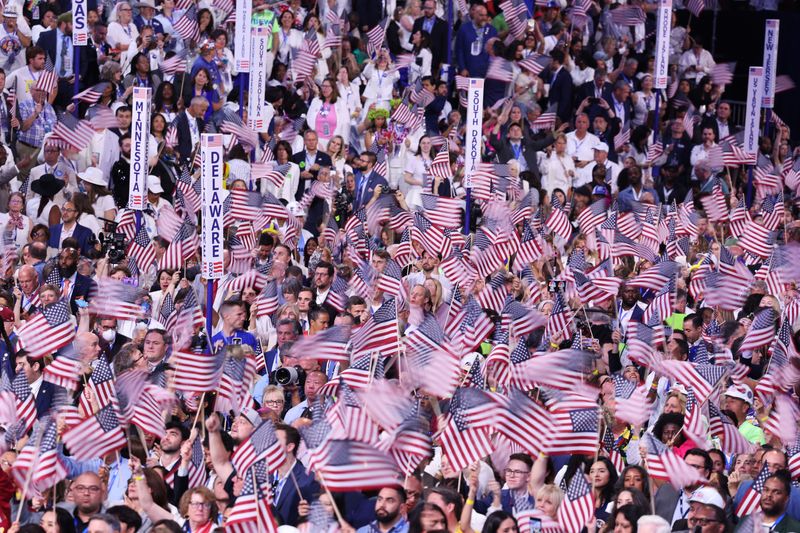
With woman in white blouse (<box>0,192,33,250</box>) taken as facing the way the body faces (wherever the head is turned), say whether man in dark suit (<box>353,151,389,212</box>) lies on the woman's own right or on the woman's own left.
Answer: on the woman's own left

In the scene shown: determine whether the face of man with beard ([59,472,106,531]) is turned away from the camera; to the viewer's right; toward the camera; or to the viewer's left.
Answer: toward the camera

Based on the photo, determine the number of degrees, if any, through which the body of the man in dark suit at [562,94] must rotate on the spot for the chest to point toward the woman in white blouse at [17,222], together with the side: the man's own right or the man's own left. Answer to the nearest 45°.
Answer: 0° — they already face them

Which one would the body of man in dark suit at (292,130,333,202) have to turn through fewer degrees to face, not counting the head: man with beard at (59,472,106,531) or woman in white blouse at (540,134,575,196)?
the man with beard

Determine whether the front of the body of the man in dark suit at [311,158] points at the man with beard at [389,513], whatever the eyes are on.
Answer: yes

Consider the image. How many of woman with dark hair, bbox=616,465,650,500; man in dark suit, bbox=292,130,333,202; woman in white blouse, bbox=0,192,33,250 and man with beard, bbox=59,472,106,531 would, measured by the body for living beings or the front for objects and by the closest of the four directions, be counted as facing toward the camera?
4

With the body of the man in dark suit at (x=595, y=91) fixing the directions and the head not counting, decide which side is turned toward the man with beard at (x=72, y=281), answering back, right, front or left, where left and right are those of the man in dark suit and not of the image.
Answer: front

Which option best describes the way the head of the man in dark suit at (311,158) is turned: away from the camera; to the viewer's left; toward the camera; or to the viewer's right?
toward the camera

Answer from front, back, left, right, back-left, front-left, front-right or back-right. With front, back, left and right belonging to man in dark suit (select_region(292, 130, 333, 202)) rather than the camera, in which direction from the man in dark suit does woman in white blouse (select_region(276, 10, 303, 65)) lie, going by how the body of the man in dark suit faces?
back

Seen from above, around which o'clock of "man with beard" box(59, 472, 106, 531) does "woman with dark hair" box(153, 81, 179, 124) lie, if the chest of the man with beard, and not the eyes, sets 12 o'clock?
The woman with dark hair is roughly at 6 o'clock from the man with beard.

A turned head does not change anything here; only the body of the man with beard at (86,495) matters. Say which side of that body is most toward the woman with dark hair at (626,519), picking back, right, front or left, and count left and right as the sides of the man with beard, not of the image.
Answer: left

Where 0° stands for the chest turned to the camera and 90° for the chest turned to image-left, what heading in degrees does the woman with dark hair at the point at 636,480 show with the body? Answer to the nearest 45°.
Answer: approximately 0°

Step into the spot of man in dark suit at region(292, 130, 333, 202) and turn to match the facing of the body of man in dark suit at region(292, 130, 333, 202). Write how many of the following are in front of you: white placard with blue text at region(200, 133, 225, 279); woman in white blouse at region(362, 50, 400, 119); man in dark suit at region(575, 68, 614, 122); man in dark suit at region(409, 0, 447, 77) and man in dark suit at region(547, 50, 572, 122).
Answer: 1

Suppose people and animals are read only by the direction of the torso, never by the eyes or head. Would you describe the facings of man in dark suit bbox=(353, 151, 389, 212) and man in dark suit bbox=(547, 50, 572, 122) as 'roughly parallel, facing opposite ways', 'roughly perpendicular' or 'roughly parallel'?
roughly parallel

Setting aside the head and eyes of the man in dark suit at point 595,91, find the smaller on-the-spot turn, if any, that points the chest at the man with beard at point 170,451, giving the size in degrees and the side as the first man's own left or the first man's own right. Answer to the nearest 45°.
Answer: approximately 45° to the first man's own right

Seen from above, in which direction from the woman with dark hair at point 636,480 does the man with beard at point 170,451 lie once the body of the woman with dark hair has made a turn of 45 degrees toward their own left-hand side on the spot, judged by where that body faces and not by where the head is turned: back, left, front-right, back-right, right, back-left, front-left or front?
back-right

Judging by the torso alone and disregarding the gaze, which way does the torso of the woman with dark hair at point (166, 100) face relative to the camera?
toward the camera

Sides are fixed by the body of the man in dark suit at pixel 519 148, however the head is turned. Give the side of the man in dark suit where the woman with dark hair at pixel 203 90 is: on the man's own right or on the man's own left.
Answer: on the man's own right

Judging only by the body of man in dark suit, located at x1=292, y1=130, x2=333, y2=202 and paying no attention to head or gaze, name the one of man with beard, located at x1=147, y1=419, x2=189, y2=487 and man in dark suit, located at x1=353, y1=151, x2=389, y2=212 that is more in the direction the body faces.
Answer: the man with beard
